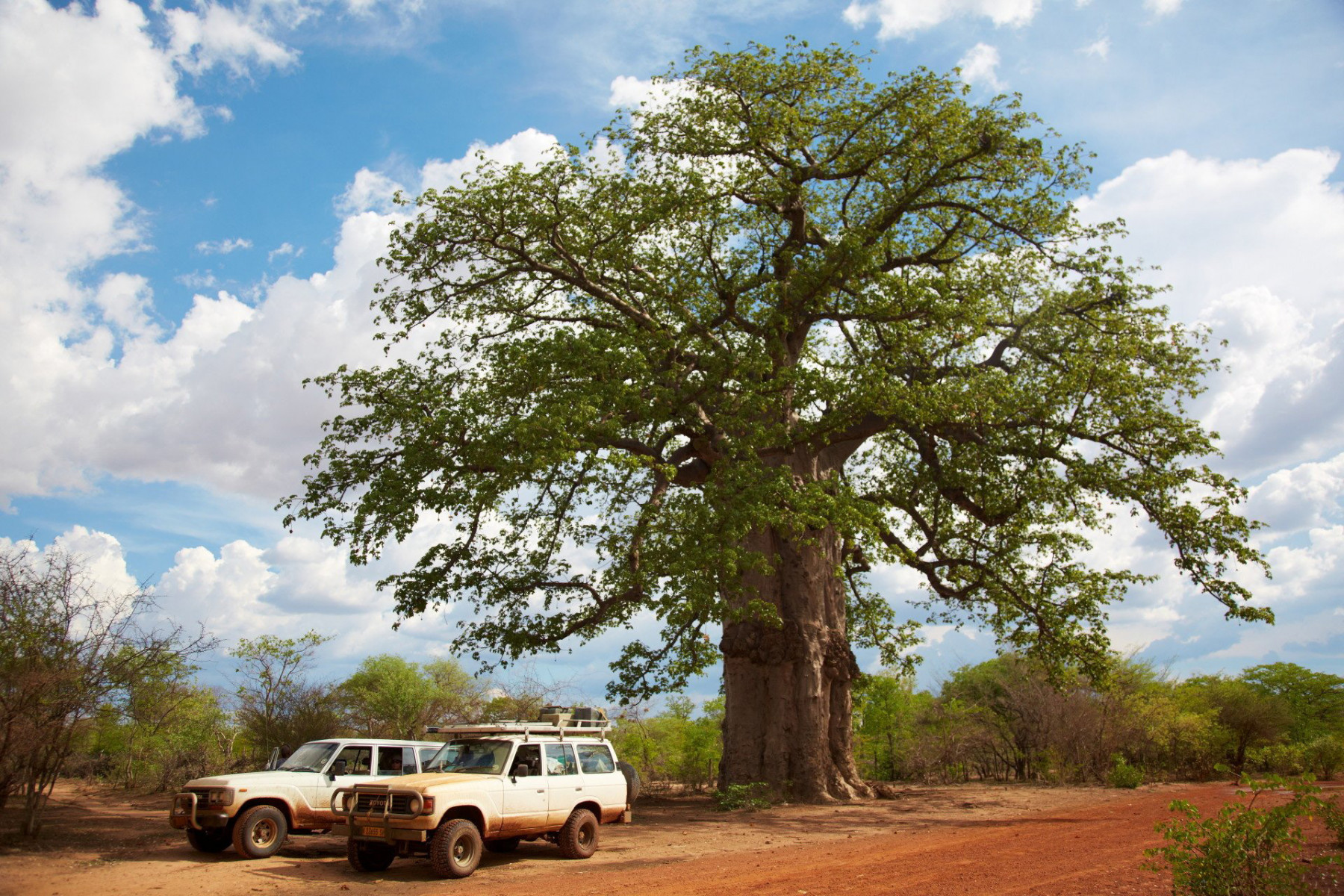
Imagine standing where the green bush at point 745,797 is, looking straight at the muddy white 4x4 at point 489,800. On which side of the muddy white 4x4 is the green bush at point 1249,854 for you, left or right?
left

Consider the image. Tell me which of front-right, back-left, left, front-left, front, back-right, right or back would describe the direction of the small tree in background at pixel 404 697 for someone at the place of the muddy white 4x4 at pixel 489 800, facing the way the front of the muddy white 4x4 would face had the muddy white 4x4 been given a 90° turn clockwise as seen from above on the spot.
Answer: front-right

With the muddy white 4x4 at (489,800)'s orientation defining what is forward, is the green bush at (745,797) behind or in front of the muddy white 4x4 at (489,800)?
behind

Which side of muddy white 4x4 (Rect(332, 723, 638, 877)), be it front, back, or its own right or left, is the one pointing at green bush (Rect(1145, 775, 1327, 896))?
left

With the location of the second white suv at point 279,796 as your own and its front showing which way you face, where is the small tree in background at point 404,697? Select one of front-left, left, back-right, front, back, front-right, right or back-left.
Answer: back-right

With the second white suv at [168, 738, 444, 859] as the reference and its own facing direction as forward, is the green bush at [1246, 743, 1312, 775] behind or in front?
behind

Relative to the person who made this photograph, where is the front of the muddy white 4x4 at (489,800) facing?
facing the viewer and to the left of the viewer

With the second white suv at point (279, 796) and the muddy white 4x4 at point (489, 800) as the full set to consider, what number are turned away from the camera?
0

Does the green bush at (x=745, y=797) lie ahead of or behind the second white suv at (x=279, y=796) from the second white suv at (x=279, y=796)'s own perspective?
behind

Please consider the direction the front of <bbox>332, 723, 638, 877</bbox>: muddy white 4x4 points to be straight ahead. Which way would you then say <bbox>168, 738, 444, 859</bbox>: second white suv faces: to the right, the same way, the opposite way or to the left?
the same way

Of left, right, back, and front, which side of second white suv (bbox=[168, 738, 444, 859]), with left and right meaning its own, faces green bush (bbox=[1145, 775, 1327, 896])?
left

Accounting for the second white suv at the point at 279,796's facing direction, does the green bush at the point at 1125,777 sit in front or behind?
behind

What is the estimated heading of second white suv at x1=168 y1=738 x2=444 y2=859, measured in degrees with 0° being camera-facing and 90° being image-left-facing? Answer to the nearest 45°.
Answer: approximately 45°
